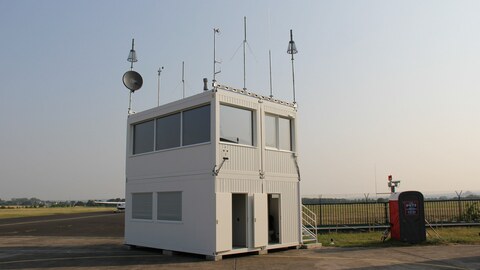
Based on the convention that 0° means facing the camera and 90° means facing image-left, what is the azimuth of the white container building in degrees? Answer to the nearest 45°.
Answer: approximately 315°
